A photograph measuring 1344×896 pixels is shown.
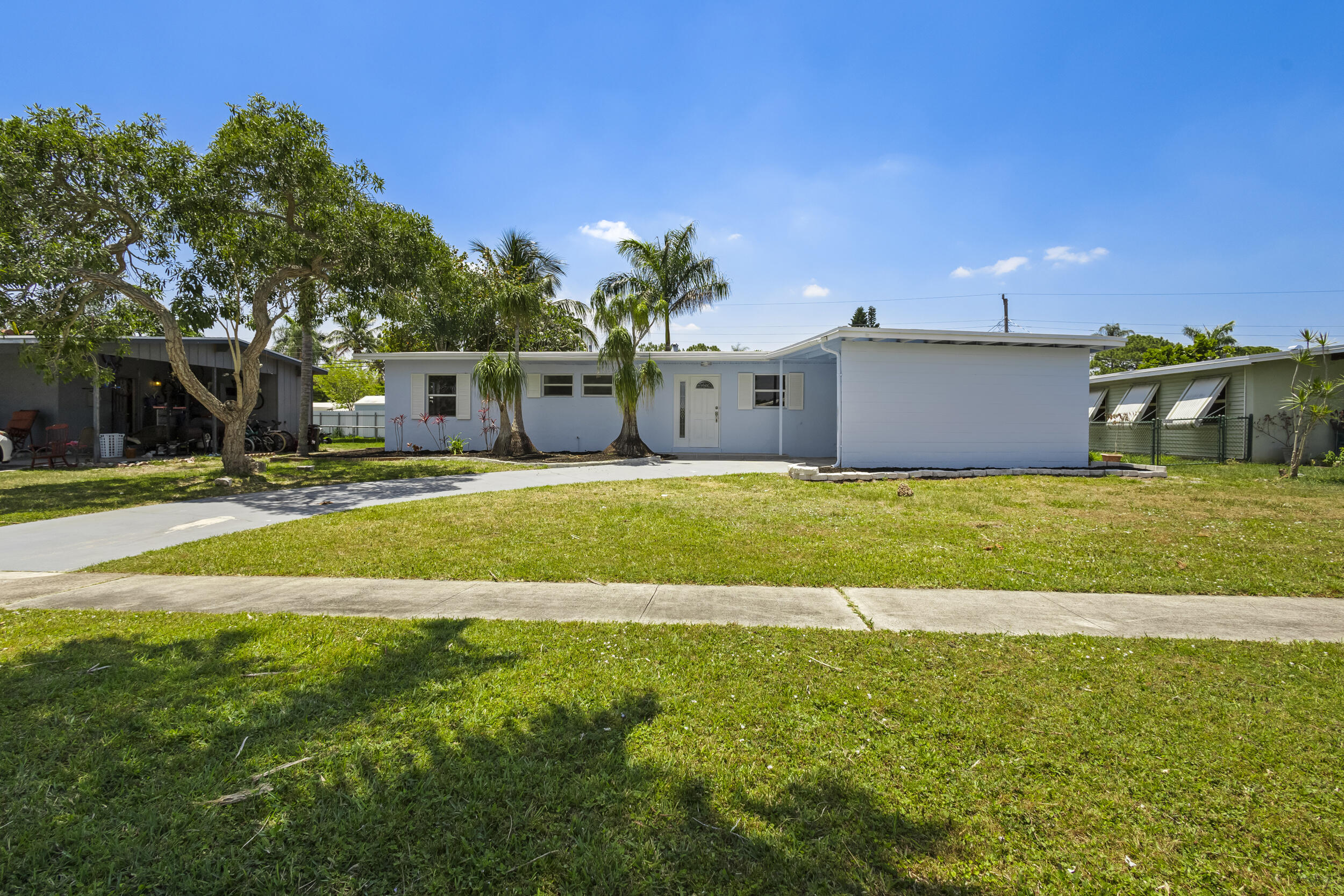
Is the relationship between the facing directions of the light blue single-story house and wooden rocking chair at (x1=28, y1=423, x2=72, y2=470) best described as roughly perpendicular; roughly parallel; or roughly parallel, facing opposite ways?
roughly parallel

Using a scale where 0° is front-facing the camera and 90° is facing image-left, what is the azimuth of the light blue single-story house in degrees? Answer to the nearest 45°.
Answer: approximately 0°

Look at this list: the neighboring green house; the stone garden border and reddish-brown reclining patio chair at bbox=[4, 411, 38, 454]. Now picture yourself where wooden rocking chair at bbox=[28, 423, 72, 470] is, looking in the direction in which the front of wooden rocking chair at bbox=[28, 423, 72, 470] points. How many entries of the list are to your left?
2

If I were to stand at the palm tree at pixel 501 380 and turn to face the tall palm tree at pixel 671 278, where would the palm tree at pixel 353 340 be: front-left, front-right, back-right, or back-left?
front-left

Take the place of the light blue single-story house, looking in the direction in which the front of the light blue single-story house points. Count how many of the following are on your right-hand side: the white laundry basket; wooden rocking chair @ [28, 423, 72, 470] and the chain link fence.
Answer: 2

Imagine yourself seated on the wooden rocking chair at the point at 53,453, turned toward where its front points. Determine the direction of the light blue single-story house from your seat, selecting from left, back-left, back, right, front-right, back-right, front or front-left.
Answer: left

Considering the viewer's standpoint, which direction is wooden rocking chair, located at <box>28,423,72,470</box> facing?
facing the viewer and to the left of the viewer

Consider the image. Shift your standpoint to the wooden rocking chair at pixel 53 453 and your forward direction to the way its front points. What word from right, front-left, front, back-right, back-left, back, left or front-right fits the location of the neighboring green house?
left

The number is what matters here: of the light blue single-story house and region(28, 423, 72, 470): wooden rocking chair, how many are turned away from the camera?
0

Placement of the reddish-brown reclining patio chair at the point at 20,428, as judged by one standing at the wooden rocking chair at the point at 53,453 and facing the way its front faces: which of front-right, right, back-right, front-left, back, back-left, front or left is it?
back-right

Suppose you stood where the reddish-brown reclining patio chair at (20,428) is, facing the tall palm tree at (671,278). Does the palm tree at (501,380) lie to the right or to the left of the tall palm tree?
right

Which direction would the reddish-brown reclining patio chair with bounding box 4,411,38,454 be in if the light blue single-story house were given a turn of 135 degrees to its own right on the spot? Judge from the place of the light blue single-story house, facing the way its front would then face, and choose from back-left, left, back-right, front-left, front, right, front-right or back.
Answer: front-left

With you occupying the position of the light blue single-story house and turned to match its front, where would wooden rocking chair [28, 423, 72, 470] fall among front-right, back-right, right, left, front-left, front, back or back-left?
right

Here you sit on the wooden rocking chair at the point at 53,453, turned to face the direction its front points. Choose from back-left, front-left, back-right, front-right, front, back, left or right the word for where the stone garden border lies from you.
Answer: left

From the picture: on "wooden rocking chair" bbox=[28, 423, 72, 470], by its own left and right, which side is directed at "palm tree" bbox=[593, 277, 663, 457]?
left
